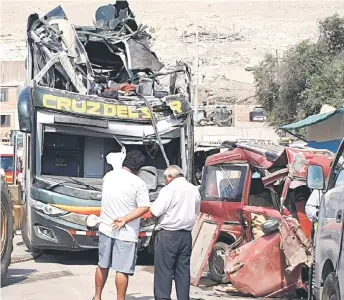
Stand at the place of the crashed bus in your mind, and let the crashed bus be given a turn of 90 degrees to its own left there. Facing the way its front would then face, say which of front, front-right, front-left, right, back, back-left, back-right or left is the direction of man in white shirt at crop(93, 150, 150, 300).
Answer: right

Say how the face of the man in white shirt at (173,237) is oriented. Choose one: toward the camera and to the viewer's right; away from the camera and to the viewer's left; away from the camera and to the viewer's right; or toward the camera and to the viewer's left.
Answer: away from the camera and to the viewer's left

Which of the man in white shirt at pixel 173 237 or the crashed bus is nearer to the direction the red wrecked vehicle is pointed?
the man in white shirt

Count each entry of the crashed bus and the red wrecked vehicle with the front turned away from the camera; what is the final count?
0

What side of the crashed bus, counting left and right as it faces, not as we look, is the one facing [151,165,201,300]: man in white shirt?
front

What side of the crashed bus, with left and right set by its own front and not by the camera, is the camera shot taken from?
front

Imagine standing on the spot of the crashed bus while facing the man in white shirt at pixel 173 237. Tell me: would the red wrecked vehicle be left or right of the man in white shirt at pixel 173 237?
left

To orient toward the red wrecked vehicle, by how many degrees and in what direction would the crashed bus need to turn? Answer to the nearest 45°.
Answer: approximately 45° to its left

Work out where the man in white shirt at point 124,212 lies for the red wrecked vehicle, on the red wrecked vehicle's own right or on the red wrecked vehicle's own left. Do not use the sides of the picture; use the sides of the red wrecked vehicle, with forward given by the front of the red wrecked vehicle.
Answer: on the red wrecked vehicle's own right
